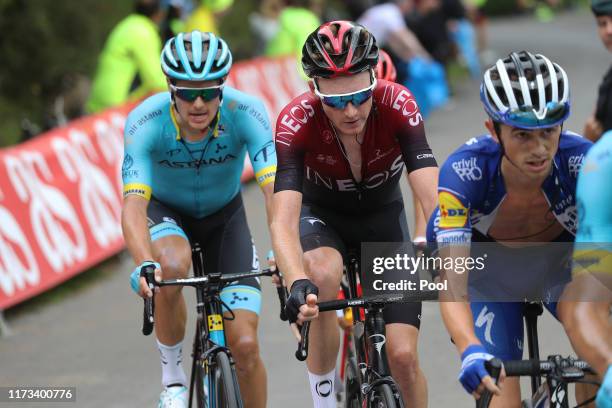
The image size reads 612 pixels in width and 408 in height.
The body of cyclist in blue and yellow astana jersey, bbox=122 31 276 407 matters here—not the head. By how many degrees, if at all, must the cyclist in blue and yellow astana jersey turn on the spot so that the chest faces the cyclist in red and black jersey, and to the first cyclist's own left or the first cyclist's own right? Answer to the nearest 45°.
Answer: approximately 45° to the first cyclist's own left

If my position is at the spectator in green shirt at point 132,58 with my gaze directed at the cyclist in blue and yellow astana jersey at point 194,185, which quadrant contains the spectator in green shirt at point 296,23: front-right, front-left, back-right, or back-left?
back-left

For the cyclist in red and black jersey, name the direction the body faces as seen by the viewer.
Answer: toward the camera

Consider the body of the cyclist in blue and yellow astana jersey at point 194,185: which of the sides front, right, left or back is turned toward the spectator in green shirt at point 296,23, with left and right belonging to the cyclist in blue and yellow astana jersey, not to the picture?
back

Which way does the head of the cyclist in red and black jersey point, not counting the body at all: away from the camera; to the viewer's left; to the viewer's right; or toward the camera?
toward the camera

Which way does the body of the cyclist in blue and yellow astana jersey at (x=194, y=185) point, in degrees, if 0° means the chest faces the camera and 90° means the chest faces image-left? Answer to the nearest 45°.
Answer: approximately 0°

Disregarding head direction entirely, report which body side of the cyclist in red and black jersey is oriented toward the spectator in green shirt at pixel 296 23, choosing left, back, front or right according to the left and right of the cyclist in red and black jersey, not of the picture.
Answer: back

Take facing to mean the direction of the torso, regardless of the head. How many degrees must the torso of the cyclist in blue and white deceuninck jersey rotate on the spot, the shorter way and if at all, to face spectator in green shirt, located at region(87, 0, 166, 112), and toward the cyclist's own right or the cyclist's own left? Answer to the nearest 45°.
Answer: approximately 180°

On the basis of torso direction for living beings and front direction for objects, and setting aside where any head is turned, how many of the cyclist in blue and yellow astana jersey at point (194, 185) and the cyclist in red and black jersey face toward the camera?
2

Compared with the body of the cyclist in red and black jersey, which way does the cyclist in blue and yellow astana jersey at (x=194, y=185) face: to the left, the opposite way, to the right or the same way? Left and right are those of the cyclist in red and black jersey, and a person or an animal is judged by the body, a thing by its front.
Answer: the same way

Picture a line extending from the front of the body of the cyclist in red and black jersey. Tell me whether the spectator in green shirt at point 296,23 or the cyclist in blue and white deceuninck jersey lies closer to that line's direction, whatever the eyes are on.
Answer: the cyclist in blue and white deceuninck jersey
